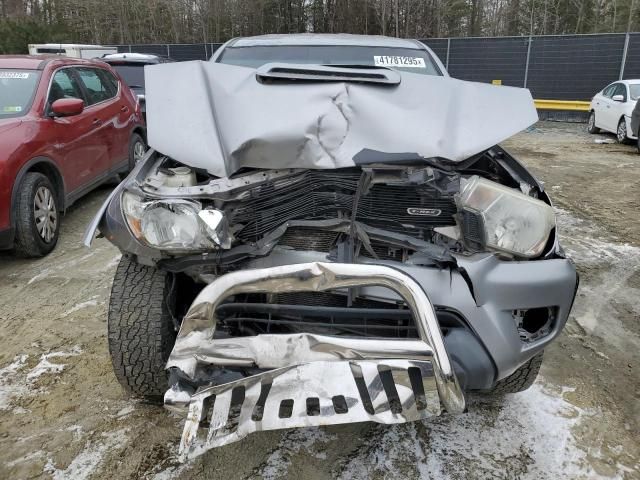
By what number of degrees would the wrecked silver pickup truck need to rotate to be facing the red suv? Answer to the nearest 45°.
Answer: approximately 135° to its right

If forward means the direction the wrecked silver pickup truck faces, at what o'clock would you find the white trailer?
The white trailer is roughly at 5 o'clock from the wrecked silver pickup truck.

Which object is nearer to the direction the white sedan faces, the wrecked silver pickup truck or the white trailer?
the wrecked silver pickup truck

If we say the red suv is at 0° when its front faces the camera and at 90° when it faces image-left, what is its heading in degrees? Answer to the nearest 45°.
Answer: approximately 45°

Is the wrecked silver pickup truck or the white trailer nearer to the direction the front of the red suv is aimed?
the wrecked silver pickup truck

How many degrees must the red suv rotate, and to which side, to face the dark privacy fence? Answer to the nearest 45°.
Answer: approximately 180°

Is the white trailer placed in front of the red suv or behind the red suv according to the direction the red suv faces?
behind

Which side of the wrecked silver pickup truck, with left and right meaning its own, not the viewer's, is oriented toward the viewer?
front
